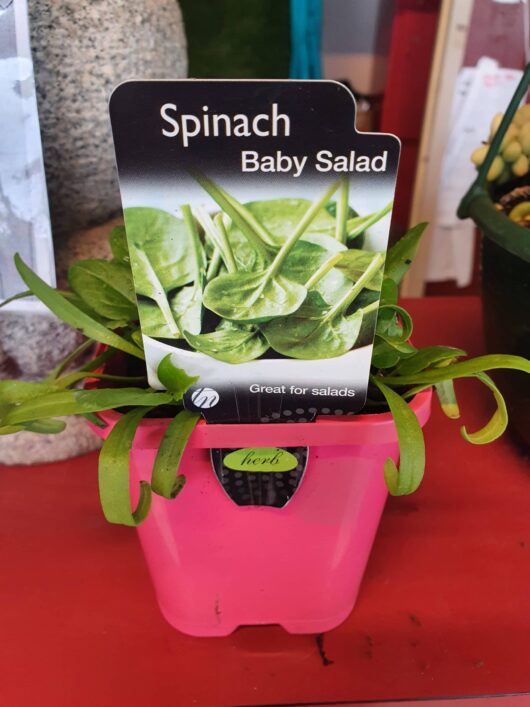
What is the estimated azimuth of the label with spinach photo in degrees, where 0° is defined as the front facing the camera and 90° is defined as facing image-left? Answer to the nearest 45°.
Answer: approximately 0°
